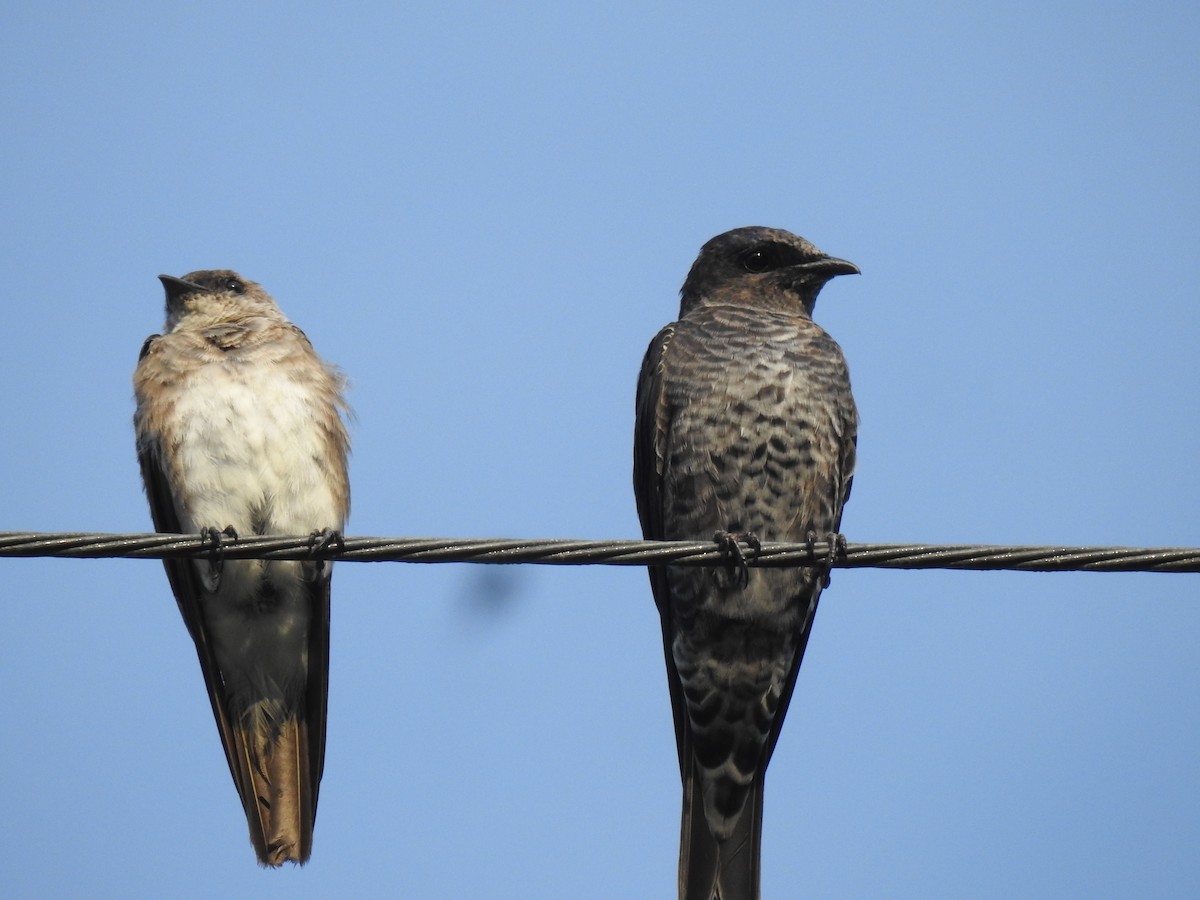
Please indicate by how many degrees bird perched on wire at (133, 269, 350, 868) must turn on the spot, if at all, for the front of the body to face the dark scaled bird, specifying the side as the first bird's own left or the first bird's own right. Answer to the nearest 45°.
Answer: approximately 90° to the first bird's own left

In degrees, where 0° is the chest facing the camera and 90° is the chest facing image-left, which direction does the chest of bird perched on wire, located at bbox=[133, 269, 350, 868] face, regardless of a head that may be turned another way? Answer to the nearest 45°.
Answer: approximately 0°
